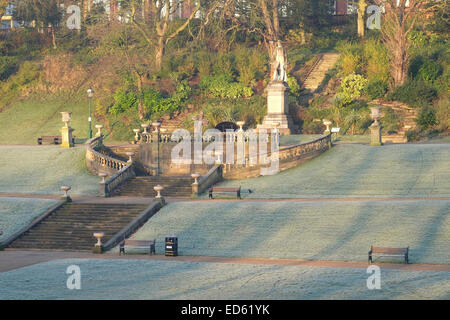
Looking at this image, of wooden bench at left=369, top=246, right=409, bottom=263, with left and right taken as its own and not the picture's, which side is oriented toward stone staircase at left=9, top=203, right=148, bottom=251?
right

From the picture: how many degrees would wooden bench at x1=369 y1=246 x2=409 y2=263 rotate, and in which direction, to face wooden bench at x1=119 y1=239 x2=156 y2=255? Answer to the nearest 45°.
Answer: approximately 90° to its right

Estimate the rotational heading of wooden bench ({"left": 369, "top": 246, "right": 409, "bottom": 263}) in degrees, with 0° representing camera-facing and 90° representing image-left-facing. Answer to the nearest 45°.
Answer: approximately 0°

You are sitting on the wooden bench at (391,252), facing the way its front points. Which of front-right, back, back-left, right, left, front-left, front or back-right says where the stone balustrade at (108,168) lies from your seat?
back-right

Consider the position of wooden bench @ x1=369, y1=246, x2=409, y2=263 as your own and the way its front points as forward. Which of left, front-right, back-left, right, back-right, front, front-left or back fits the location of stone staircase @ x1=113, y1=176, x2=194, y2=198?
back-right

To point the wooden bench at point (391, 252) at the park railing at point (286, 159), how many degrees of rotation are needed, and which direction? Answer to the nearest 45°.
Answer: approximately 180°

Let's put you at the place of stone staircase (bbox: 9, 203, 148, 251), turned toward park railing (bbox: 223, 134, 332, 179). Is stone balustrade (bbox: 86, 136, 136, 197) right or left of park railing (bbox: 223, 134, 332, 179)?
left
